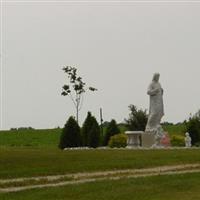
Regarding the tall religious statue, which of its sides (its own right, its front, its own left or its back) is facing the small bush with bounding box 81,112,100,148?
right

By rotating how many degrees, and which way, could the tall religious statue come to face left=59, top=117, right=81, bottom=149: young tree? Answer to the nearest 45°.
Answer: approximately 45° to its right

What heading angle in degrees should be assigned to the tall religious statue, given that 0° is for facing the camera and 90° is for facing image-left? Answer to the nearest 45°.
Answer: approximately 45°
